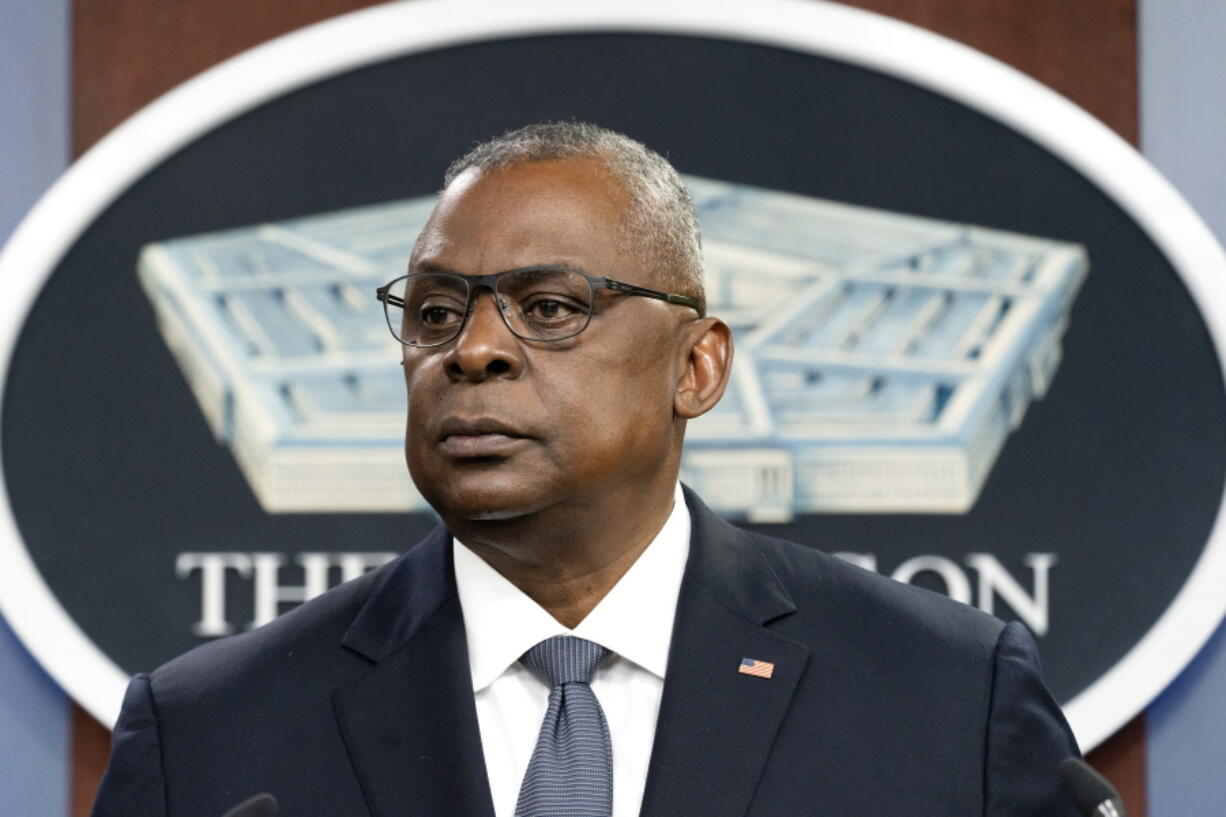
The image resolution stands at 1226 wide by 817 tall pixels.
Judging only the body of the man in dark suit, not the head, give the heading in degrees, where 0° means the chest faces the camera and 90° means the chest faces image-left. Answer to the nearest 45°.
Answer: approximately 0°
